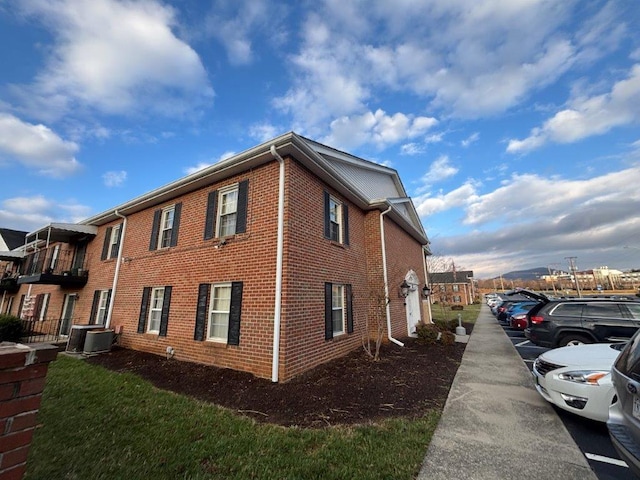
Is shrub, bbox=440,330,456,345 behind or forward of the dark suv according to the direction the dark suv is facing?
behind

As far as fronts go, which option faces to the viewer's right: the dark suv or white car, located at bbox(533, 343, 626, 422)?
the dark suv

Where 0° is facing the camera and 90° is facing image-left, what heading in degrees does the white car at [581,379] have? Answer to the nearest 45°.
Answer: approximately 45°

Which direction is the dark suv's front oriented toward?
to the viewer's right

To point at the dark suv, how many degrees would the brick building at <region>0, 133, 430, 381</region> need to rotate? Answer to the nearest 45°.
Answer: approximately 45° to its left

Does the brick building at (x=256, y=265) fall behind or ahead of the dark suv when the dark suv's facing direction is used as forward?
behind

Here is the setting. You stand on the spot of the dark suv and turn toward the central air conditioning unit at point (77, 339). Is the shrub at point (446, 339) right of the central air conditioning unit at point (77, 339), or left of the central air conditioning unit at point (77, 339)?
right

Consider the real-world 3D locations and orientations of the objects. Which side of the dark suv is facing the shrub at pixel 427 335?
back

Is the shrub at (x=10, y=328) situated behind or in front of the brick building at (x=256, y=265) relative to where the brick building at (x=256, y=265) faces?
behind

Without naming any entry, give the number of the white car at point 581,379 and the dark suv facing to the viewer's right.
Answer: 1
